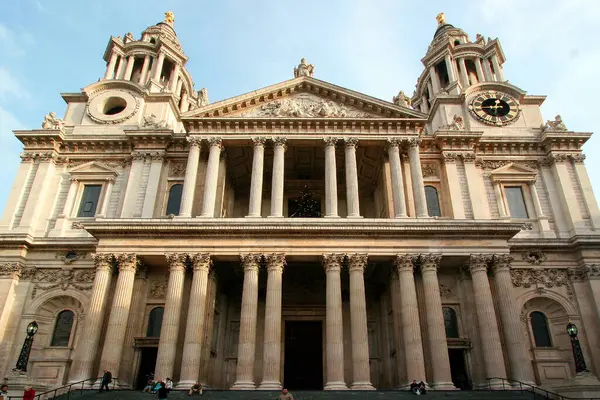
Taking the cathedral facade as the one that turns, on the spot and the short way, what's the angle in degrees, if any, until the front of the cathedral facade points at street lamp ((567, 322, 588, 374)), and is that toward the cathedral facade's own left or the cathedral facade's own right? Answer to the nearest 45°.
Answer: approximately 90° to the cathedral facade's own left

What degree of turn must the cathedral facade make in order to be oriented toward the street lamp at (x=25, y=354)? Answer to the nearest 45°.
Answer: approximately 90° to its right

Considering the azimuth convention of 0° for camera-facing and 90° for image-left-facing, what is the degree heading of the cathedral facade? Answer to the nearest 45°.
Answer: approximately 0°

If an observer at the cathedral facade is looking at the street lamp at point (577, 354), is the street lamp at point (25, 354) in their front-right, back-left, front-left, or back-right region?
back-right
